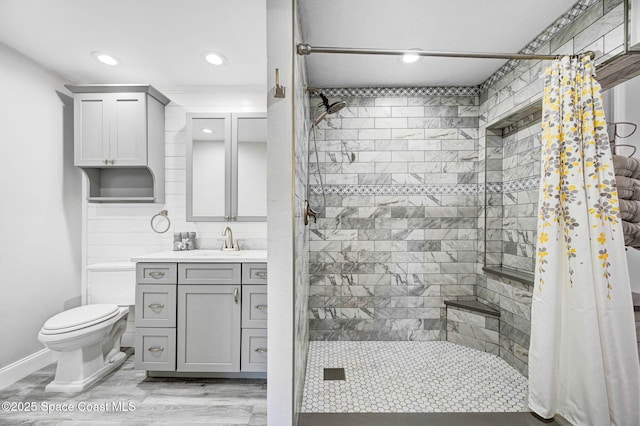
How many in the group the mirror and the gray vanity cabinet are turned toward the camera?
2

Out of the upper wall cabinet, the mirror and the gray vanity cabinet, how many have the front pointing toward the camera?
3

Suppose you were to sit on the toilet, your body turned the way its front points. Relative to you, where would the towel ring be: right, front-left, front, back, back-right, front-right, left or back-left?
back

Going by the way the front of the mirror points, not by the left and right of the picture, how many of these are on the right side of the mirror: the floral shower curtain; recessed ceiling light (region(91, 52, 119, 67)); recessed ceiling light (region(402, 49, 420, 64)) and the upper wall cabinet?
2

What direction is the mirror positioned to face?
toward the camera

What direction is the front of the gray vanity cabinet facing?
toward the camera

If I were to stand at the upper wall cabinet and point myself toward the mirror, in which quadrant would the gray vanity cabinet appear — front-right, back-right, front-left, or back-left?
front-right

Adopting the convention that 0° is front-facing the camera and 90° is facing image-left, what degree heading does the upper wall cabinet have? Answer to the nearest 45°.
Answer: approximately 0°

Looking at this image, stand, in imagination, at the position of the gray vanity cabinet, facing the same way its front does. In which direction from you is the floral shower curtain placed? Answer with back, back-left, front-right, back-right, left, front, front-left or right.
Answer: front-left

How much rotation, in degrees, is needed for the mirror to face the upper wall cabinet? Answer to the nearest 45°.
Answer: approximately 90° to its right

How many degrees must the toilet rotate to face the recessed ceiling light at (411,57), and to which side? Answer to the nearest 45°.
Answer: approximately 90° to its left
